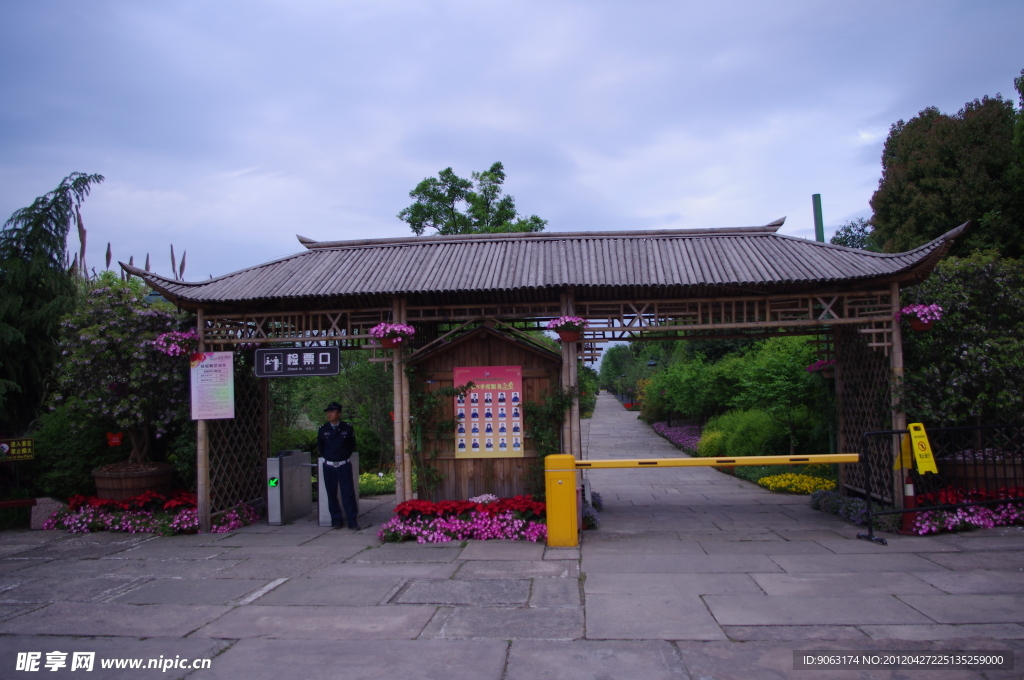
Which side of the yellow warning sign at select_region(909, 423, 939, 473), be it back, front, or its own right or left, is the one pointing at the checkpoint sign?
right

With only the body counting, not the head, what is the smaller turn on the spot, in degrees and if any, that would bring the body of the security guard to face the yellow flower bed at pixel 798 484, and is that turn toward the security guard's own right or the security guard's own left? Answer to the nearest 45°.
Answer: approximately 90° to the security guard's own left

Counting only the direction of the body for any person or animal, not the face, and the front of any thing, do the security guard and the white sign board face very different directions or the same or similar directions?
same or similar directions

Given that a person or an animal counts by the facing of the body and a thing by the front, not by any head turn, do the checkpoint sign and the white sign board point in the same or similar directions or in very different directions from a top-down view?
same or similar directions

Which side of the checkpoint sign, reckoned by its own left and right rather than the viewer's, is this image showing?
front

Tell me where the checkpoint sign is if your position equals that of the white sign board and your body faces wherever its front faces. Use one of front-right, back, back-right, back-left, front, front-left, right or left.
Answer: front-left

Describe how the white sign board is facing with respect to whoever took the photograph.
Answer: facing the viewer

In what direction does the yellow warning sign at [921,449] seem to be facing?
toward the camera

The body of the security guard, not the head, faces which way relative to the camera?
toward the camera

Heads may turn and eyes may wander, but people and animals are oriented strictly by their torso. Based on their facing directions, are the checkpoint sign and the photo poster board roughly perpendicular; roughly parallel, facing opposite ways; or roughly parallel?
roughly parallel

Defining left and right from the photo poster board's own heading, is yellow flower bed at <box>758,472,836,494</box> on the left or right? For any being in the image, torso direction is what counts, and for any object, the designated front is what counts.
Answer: on its left
